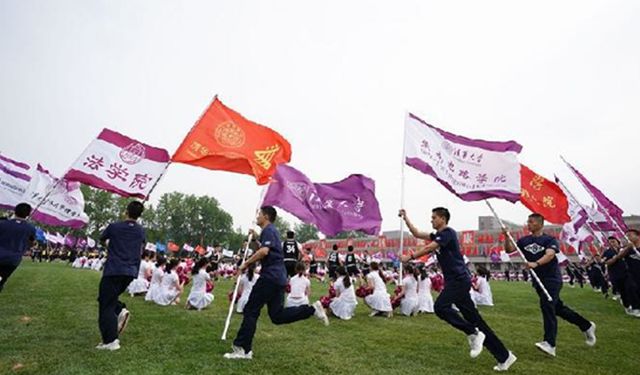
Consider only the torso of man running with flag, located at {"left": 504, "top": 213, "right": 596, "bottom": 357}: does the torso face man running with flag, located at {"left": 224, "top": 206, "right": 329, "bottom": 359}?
yes

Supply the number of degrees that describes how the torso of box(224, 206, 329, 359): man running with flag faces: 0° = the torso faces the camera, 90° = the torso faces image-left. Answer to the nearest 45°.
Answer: approximately 90°

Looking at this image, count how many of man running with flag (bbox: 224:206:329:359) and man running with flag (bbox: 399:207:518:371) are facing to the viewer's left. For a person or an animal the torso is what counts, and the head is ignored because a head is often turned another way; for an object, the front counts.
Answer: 2

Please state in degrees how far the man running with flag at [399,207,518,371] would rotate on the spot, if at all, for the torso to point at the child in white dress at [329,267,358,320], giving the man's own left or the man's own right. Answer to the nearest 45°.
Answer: approximately 45° to the man's own right

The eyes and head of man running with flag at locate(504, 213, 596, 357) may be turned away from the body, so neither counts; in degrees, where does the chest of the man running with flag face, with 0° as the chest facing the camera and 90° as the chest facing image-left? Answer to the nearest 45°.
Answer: approximately 45°

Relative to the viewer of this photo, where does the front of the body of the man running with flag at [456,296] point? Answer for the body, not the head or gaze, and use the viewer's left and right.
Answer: facing to the left of the viewer

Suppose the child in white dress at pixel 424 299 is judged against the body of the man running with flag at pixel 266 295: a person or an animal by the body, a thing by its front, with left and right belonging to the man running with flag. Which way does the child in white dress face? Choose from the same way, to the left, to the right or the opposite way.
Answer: to the right

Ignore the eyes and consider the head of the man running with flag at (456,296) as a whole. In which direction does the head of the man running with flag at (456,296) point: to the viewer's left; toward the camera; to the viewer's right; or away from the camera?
to the viewer's left

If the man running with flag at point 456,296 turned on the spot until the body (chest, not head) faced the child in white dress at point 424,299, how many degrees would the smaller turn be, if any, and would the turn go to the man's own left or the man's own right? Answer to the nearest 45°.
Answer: approximately 90° to the man's own right
